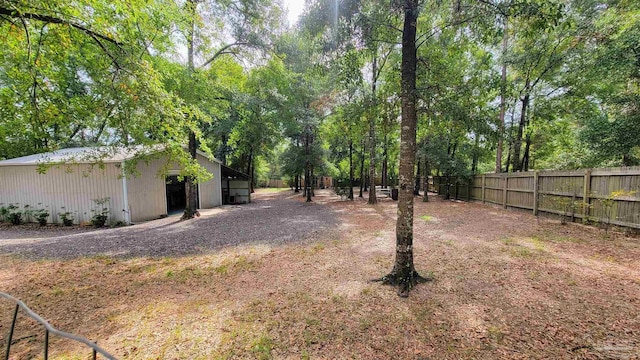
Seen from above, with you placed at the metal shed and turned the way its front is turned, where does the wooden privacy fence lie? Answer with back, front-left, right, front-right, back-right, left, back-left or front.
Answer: front

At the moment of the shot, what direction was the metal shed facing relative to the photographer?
facing the viewer and to the right of the viewer
